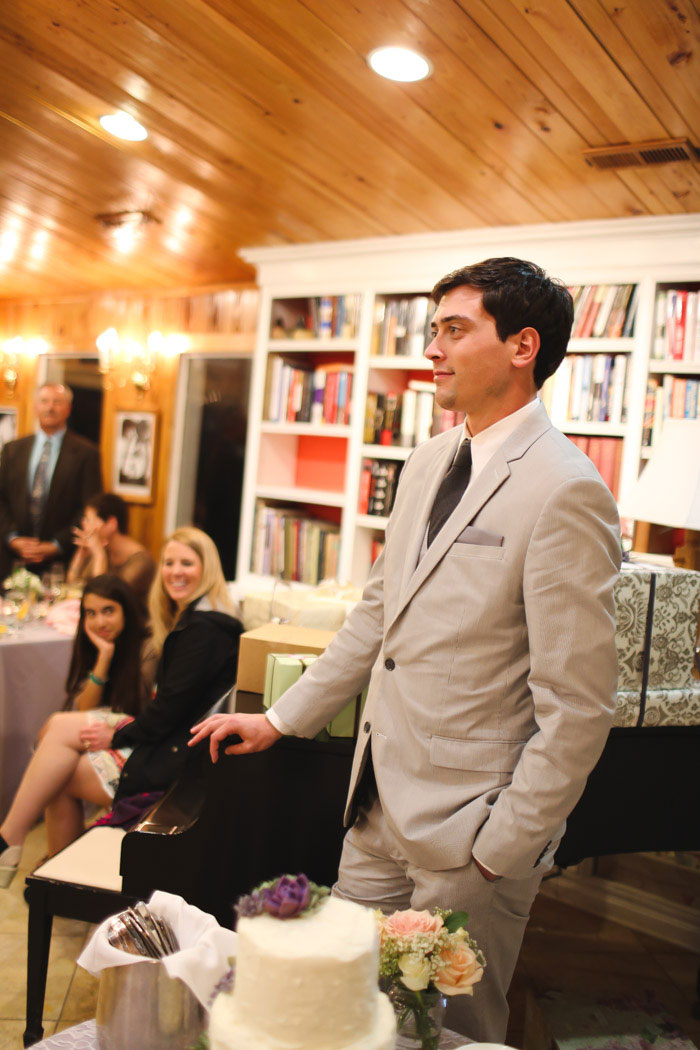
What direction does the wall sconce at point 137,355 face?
toward the camera

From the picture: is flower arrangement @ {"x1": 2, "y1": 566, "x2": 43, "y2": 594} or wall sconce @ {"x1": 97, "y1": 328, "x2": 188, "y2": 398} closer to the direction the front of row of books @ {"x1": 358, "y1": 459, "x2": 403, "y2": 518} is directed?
the flower arrangement

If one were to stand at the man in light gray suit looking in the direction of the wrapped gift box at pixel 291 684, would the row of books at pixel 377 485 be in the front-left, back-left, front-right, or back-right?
front-right

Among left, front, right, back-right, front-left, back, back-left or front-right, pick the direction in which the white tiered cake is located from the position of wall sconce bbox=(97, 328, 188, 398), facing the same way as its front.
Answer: front

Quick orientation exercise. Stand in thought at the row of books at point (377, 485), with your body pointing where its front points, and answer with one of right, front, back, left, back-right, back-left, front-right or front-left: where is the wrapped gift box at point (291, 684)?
front

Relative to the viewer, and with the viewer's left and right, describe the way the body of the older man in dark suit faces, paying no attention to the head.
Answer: facing the viewer

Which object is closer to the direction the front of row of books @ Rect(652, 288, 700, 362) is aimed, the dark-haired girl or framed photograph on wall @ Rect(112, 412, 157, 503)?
the dark-haired girl

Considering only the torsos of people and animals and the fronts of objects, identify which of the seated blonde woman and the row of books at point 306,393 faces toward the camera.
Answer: the row of books

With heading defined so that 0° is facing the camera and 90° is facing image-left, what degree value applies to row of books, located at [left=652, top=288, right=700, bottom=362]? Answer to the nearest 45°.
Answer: approximately 0°

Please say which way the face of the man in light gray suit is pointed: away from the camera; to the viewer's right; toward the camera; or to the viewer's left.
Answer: to the viewer's left

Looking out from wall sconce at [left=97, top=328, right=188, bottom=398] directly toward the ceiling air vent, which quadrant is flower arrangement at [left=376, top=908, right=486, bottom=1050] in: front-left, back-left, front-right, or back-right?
front-right

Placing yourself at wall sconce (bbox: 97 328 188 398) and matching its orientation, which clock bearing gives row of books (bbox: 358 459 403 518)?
The row of books is roughly at 11 o'clock from the wall sconce.

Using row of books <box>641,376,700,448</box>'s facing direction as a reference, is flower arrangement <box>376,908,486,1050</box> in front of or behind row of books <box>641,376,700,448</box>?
in front

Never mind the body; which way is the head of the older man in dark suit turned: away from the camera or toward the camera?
toward the camera

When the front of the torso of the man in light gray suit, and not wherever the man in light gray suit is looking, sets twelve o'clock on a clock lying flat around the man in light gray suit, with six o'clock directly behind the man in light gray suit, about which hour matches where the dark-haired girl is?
The dark-haired girl is roughly at 3 o'clock from the man in light gray suit.
